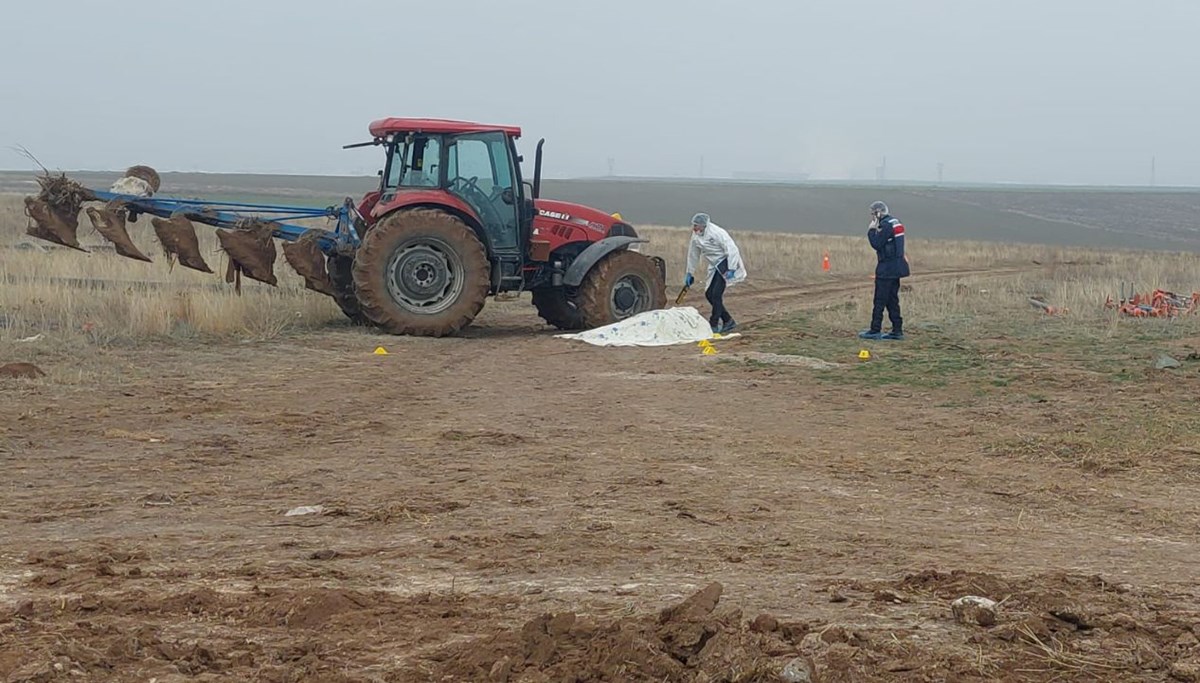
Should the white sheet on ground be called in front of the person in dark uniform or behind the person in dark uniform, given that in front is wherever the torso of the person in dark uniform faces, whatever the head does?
in front

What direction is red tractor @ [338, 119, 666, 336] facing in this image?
to the viewer's right

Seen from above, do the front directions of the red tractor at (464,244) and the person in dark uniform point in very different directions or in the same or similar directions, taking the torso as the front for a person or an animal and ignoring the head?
very different directions

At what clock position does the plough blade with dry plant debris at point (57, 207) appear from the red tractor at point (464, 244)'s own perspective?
The plough blade with dry plant debris is roughly at 6 o'clock from the red tractor.

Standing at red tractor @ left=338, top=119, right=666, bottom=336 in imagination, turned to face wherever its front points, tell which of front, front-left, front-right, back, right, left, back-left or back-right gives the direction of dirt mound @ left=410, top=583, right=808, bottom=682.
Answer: right

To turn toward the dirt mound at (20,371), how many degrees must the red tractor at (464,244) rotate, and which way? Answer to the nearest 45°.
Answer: approximately 135° to its right

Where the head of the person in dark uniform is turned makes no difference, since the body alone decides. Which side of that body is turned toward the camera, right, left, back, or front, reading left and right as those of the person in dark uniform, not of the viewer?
left

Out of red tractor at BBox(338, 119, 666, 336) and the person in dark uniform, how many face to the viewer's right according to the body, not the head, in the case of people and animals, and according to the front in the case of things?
1

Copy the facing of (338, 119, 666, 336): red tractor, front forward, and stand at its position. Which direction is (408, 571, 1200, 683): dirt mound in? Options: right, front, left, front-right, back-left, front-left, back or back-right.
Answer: right

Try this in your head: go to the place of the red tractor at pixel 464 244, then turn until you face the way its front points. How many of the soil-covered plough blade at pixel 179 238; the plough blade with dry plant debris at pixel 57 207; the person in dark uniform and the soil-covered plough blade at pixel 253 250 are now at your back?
3

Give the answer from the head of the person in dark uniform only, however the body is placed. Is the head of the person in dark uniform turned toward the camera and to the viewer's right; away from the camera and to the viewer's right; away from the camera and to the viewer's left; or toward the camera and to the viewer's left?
toward the camera and to the viewer's left

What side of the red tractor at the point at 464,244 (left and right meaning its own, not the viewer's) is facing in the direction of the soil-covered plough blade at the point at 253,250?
back

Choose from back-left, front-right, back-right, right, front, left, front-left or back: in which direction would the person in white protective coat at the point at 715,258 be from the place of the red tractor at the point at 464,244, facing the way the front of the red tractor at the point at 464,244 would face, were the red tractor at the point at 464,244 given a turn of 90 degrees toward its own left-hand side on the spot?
right

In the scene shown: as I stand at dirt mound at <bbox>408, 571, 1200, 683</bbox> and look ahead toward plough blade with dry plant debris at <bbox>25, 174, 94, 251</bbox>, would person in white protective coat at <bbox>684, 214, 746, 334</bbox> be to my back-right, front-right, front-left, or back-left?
front-right

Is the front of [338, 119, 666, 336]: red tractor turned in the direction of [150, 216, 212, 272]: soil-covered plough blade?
no
